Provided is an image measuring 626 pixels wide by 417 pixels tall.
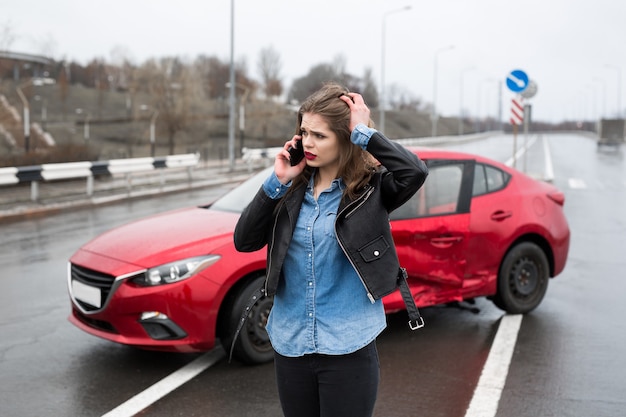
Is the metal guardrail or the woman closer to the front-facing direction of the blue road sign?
the woman

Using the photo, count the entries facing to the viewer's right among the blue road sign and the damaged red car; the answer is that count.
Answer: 0

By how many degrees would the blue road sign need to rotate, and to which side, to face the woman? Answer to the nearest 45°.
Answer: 0° — it already faces them

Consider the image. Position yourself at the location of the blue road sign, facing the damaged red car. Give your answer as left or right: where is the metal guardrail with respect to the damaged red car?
right

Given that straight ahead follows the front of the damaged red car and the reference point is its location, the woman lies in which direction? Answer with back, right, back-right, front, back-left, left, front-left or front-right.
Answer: front-left

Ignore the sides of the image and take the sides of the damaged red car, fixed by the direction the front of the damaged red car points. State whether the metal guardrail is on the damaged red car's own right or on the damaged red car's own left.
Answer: on the damaged red car's own right

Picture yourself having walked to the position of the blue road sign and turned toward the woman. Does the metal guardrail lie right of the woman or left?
right

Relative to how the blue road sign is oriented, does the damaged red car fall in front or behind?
in front
